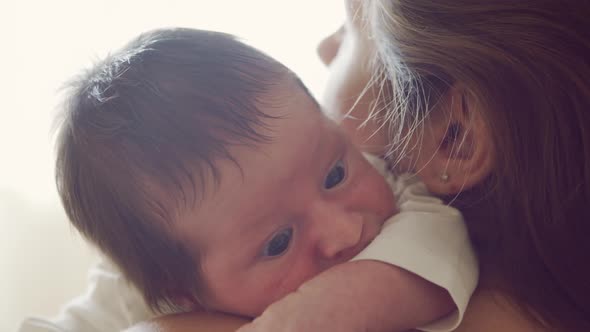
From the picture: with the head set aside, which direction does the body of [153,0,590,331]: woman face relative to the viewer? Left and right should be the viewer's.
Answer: facing away from the viewer and to the left of the viewer
